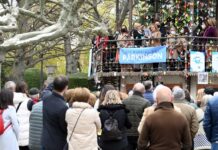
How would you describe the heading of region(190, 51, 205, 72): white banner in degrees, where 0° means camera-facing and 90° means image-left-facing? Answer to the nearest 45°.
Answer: approximately 0°

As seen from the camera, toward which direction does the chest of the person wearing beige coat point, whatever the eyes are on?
away from the camera

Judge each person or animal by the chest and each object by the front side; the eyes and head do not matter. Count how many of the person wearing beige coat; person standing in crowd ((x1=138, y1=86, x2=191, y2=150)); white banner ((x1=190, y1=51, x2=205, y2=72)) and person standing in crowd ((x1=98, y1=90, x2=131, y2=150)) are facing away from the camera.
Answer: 3

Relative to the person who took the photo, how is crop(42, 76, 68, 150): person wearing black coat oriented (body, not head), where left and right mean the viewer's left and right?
facing away from the viewer and to the right of the viewer

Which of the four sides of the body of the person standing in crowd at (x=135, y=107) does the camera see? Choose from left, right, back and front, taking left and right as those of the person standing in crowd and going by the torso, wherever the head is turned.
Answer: back

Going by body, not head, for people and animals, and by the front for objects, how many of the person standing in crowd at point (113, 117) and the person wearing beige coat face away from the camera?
2

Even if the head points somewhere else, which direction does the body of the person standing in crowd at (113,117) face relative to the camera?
away from the camera

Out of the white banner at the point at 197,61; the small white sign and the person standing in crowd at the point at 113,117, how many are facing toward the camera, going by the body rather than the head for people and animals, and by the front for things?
2

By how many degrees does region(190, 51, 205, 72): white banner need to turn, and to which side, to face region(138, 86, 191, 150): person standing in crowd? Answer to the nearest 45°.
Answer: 0° — it already faces them

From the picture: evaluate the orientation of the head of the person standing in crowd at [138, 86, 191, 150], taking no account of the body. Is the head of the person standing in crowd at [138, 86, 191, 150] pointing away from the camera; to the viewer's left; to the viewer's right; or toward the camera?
away from the camera

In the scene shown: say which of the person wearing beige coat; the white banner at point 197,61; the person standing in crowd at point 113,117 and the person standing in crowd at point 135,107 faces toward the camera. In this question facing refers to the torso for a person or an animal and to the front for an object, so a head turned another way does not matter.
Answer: the white banner

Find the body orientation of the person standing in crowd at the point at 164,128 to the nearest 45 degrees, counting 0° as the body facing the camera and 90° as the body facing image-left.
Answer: approximately 180°

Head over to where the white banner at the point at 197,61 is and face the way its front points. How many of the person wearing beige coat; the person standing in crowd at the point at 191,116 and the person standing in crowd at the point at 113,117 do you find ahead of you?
3
